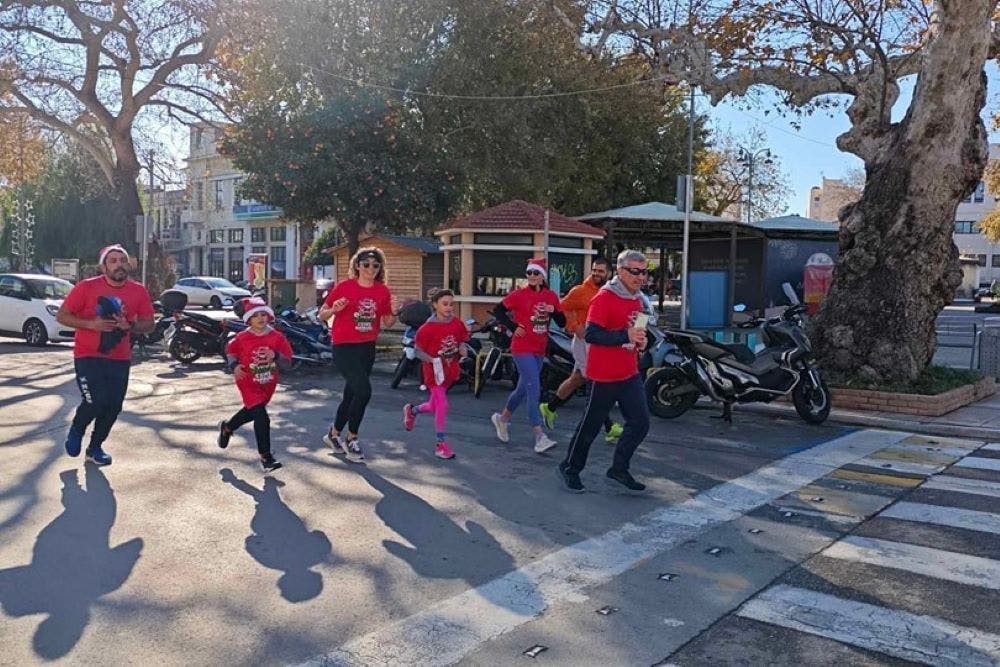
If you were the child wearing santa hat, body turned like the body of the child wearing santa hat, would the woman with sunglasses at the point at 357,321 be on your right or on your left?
on your left

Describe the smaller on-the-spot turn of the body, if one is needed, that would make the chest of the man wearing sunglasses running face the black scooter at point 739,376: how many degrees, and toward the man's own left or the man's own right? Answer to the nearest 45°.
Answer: approximately 135° to the man's own left

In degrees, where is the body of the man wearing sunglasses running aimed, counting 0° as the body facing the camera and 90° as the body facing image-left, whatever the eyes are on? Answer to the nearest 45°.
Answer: approximately 315°

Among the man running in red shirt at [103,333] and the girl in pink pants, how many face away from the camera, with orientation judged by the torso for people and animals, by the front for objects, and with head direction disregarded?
0

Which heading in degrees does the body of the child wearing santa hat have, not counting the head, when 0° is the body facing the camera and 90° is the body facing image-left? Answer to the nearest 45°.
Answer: approximately 315°

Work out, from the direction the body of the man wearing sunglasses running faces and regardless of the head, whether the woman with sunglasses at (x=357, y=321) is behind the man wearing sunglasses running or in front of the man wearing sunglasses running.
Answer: behind

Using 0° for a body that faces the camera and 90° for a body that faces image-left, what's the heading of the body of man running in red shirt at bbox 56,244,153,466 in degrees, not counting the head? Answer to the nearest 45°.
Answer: approximately 315°

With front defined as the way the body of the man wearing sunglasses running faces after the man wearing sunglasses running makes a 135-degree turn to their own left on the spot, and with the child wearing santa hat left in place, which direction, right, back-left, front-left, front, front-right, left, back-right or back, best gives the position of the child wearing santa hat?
left
